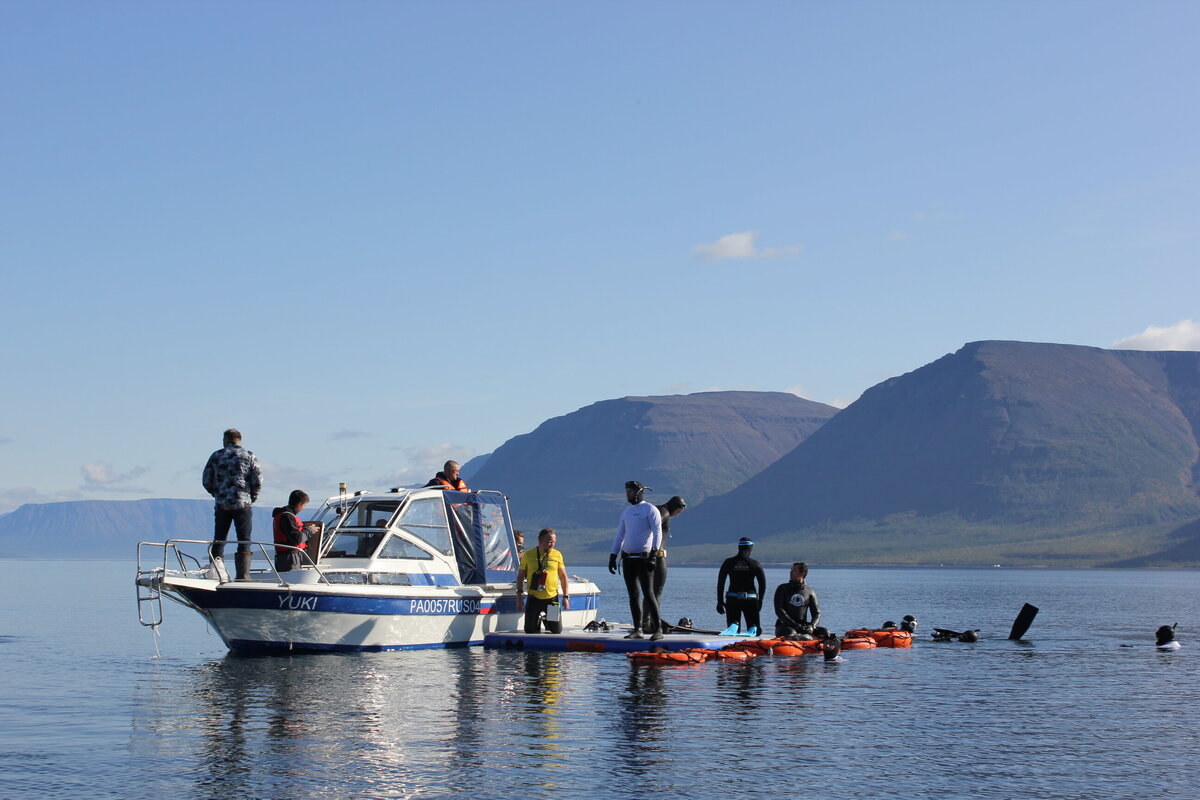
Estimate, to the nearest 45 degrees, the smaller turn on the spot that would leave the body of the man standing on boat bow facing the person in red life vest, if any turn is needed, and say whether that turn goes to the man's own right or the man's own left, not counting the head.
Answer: approximately 45° to the man's own right

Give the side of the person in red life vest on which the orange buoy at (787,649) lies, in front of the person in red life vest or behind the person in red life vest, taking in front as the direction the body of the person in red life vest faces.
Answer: in front

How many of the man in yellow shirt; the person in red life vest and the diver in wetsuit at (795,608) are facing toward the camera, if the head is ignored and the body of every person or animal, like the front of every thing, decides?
2

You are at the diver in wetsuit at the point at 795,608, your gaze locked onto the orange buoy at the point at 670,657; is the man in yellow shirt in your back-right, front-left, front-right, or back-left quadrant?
front-right

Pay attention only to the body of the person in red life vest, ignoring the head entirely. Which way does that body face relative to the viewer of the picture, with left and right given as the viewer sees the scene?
facing to the right of the viewer

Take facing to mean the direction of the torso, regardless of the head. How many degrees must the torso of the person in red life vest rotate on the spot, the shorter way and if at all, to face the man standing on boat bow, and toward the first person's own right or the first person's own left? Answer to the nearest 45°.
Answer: approximately 135° to the first person's own right

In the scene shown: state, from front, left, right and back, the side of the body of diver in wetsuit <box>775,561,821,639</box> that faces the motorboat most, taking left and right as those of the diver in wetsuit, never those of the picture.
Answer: right

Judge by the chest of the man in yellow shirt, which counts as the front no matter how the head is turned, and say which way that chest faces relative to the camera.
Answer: toward the camera

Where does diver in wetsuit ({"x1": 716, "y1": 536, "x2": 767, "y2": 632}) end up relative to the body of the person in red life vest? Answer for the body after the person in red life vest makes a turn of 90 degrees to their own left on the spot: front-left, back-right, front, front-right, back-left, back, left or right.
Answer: right

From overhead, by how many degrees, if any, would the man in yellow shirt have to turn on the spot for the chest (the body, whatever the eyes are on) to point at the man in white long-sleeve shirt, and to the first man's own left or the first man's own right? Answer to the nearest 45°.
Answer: approximately 45° to the first man's own left

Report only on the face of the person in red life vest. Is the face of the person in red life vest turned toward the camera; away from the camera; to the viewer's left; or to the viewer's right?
to the viewer's right

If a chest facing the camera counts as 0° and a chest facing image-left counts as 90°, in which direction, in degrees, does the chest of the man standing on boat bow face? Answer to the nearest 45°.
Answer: approximately 180°
